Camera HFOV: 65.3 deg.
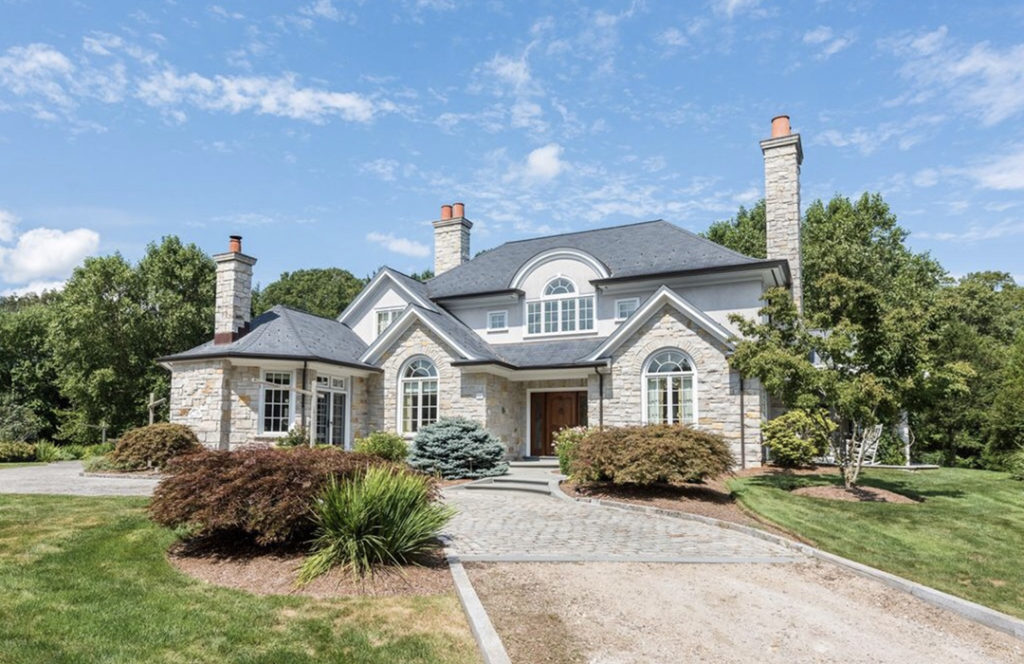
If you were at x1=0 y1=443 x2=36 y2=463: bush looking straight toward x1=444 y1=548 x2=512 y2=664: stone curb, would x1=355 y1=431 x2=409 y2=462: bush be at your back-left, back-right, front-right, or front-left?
front-left

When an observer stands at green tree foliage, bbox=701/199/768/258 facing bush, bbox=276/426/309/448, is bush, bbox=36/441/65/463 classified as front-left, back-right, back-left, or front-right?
front-right

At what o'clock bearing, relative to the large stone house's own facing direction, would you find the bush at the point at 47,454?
The bush is roughly at 2 o'clock from the large stone house.

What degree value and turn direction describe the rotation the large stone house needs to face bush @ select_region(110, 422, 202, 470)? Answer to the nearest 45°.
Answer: approximately 45° to its right

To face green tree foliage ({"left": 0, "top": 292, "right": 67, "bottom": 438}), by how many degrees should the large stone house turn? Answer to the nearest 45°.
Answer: approximately 90° to its right

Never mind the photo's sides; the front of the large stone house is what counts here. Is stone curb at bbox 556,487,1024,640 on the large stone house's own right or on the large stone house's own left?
on the large stone house's own left

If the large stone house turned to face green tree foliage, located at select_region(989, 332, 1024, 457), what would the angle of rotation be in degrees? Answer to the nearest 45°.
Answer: approximately 135° to its left

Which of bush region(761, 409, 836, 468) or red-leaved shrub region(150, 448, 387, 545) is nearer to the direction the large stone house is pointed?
the red-leaved shrub

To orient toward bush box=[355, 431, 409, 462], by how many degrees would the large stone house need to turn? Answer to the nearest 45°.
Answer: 0° — it already faces it

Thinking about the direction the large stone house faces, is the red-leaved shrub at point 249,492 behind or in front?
in front

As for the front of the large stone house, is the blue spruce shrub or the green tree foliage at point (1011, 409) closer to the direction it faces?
the blue spruce shrub

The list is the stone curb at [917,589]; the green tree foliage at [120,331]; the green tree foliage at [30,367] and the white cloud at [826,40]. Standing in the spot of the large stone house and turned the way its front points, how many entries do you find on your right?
2

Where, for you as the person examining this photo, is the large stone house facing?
facing the viewer and to the left of the viewer

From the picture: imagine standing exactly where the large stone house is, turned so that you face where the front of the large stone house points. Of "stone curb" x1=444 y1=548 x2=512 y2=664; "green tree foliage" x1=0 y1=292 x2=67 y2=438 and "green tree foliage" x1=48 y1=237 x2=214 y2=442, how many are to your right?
2

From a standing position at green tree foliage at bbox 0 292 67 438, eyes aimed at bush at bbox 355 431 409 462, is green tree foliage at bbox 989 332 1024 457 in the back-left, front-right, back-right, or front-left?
front-left

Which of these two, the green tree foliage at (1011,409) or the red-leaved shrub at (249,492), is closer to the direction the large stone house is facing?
the red-leaved shrub

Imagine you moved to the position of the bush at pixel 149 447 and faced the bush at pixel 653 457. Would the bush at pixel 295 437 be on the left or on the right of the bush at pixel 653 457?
left
